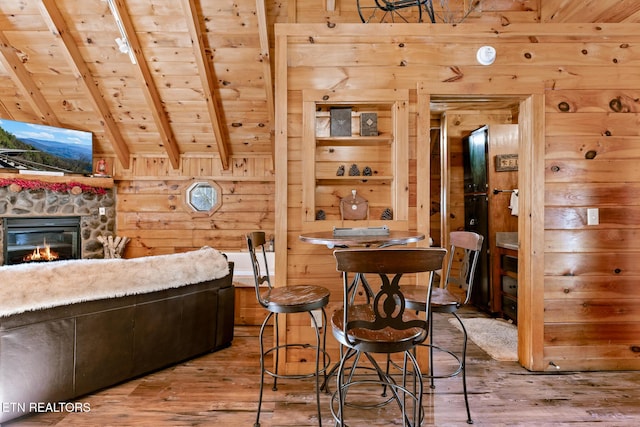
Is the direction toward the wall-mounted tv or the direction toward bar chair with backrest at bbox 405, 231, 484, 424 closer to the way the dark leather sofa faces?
the wall-mounted tv

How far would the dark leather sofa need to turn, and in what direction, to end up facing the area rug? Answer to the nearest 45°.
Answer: approximately 135° to its right

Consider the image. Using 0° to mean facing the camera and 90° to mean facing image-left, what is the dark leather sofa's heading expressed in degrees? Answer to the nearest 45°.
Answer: approximately 135°

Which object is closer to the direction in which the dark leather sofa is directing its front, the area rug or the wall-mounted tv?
the wall-mounted tv

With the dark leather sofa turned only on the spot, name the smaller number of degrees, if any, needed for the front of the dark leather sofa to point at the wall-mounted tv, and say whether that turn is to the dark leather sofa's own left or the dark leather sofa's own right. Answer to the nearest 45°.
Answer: approximately 45° to the dark leather sofa's own right
